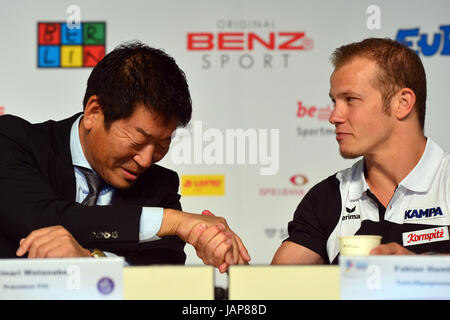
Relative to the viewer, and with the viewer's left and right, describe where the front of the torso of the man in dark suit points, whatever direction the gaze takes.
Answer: facing the viewer and to the right of the viewer

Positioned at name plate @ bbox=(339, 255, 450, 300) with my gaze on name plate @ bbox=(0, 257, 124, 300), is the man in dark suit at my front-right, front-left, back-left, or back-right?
front-right

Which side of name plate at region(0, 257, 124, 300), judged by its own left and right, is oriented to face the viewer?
front

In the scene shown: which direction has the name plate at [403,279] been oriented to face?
toward the camera

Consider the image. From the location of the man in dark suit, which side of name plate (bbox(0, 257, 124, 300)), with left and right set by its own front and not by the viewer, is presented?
back

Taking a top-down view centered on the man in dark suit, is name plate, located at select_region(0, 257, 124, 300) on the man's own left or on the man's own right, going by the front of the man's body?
on the man's own right

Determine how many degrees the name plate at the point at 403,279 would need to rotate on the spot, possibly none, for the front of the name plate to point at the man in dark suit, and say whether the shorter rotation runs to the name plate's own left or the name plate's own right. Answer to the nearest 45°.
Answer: approximately 135° to the name plate's own right

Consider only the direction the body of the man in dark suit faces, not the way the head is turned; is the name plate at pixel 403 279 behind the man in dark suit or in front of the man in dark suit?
in front

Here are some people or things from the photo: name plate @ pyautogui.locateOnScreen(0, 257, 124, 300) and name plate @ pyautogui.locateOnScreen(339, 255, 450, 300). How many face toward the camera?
2

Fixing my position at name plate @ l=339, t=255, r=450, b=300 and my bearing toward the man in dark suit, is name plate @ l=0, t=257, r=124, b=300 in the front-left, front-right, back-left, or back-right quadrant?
front-left
